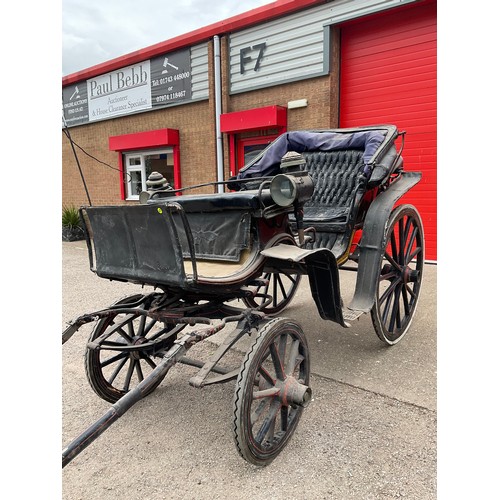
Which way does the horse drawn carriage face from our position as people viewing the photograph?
facing the viewer and to the left of the viewer

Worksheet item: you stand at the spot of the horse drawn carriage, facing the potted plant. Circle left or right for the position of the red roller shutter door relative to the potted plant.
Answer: right

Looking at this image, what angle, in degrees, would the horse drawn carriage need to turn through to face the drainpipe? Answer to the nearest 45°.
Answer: approximately 135° to its right

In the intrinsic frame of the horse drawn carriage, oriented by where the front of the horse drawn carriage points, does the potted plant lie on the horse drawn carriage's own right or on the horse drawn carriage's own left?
on the horse drawn carriage's own right

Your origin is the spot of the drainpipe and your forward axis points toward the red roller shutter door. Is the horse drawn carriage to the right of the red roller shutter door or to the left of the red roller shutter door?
right

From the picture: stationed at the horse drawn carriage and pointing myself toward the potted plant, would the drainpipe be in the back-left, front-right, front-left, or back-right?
front-right

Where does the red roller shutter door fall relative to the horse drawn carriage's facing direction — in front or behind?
behind
